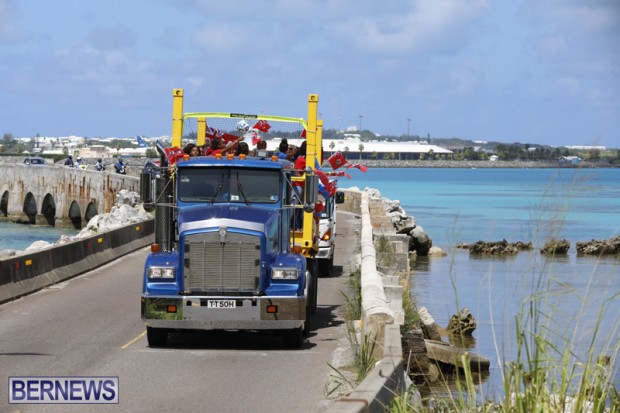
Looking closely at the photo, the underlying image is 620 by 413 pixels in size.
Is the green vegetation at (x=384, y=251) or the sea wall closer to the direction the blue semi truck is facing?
the sea wall

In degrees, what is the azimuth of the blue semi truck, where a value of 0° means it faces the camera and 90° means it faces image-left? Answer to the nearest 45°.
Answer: approximately 0°
